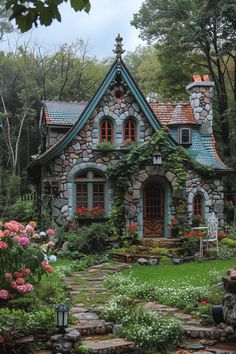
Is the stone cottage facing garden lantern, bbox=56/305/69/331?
yes

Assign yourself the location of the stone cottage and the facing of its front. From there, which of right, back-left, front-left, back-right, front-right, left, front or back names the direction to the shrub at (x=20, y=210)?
back-right

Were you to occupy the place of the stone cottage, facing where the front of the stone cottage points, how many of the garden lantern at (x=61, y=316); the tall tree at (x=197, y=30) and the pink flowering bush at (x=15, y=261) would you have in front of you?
2

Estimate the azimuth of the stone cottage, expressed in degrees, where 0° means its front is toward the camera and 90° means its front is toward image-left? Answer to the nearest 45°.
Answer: approximately 0°

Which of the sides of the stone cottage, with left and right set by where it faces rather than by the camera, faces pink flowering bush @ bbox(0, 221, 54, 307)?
front

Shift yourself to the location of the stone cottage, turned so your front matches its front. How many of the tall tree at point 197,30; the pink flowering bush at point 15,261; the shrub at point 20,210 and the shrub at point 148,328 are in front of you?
2

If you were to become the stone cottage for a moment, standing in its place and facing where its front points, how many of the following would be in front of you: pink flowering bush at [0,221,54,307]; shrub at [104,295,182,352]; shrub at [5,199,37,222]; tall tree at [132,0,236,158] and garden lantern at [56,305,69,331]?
3

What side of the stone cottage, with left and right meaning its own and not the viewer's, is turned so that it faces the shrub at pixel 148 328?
front

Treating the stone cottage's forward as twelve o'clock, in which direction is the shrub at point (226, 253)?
The shrub is roughly at 10 o'clock from the stone cottage.

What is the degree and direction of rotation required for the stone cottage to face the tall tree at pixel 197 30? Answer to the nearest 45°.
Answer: approximately 135° to its left
